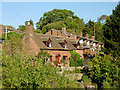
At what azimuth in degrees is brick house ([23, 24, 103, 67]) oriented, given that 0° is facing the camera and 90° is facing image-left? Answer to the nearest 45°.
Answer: approximately 315°

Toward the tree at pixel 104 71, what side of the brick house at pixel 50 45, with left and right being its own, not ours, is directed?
front

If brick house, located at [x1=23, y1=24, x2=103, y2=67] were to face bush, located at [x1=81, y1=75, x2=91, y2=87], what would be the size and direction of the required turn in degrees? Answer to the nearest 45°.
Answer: approximately 45° to its right
